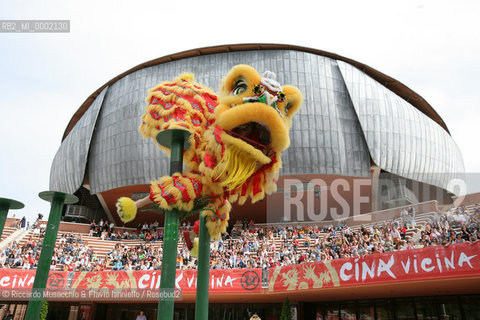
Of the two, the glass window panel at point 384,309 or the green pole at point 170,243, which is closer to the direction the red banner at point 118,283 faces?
the green pole

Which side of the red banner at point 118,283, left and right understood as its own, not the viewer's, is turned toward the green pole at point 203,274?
front

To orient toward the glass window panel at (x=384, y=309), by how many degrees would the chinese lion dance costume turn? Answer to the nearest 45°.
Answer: approximately 90° to its left

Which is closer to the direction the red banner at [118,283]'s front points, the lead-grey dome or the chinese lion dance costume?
the chinese lion dance costume

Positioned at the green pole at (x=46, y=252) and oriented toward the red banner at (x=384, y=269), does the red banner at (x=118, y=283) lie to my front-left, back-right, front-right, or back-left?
front-left

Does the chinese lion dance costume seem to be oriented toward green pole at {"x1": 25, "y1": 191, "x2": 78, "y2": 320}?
no

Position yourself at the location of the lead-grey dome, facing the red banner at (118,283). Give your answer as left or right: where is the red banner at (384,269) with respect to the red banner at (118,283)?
left

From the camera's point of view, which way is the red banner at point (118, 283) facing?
toward the camera

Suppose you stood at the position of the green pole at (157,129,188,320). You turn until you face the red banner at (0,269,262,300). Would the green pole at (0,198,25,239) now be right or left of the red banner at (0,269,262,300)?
left

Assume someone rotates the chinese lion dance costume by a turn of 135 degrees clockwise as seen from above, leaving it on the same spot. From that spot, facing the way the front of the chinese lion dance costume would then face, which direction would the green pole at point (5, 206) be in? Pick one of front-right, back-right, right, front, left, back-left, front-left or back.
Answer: front-right

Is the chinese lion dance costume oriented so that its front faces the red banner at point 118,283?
no

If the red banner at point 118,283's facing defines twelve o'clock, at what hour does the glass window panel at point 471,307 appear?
The glass window panel is roughly at 10 o'clock from the red banner.

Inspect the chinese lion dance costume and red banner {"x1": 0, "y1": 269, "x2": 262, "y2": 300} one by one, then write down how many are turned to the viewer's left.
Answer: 0

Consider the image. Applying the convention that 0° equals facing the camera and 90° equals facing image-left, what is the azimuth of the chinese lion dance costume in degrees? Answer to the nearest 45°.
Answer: approximately 315°

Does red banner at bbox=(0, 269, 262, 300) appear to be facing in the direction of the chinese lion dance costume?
yes

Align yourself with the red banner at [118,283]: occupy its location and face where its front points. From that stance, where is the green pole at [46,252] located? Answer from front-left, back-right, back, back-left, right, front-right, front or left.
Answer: front
